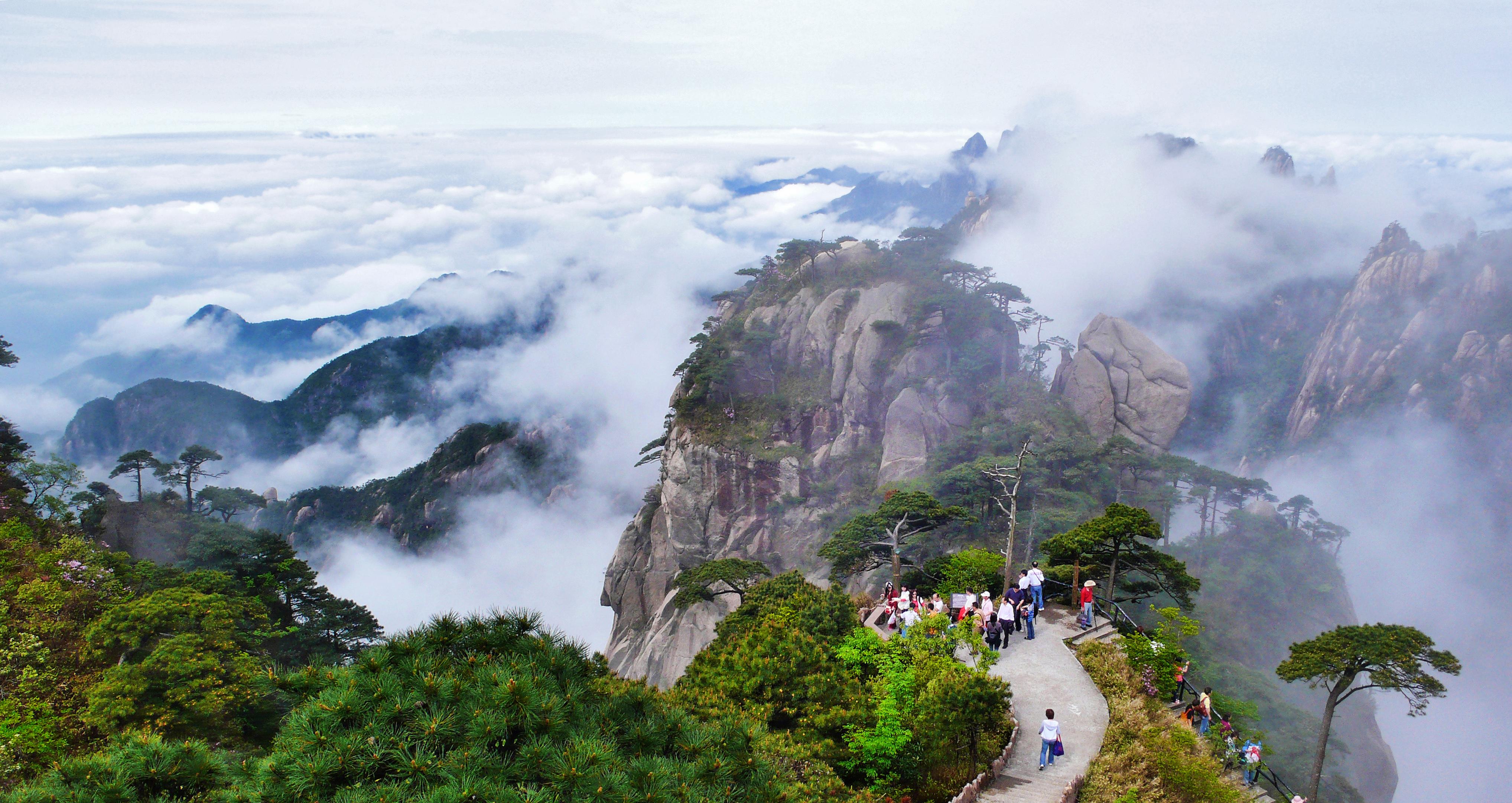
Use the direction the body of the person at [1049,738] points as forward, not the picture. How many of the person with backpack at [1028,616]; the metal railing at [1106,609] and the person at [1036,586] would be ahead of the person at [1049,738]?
3

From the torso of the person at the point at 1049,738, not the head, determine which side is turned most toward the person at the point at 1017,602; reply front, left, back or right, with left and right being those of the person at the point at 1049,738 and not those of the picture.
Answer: front

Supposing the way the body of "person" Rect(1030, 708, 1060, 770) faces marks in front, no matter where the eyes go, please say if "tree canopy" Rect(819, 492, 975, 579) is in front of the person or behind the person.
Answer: in front

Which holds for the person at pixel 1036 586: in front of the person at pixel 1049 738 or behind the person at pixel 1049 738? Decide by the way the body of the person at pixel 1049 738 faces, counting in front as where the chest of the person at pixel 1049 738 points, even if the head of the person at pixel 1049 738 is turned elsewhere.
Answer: in front

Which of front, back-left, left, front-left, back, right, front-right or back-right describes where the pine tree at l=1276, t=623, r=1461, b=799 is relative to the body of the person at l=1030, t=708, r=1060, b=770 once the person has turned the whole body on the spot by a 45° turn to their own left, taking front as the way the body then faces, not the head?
right

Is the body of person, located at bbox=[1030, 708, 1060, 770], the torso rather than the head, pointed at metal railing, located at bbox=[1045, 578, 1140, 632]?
yes

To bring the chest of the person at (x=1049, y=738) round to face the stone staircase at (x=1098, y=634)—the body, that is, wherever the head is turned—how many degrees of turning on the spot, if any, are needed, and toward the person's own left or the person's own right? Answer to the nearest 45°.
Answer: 0° — they already face it

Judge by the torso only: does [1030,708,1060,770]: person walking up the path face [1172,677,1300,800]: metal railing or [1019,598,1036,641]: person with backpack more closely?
the person with backpack

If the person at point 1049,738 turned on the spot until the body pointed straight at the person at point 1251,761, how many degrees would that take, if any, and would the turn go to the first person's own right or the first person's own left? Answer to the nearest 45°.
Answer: approximately 45° to the first person's own right

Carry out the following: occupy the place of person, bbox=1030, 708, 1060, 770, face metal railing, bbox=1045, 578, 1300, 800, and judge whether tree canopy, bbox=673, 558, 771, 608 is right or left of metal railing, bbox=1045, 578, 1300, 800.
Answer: left

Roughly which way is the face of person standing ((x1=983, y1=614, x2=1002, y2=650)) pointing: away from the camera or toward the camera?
away from the camera

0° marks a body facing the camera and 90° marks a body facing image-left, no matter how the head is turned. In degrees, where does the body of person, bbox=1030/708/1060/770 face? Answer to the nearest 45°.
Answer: approximately 180°

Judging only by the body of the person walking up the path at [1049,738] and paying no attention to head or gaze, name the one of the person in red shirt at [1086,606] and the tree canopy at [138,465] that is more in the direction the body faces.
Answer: the person in red shirt

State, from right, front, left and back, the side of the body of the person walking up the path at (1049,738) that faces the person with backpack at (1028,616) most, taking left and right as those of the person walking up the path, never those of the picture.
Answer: front
